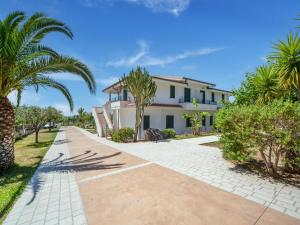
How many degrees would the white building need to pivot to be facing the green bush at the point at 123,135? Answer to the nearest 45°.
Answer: approximately 90° to its right

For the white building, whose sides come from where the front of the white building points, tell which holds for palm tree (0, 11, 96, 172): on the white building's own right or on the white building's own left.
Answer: on the white building's own right

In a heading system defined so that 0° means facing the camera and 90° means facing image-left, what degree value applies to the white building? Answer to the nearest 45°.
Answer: approximately 315°

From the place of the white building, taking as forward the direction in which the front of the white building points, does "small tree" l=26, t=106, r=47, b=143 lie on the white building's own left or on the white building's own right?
on the white building's own right

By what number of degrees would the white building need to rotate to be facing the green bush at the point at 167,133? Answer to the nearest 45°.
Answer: approximately 45° to its right

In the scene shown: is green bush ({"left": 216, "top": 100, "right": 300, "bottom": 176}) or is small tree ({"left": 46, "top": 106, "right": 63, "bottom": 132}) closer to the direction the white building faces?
the green bush

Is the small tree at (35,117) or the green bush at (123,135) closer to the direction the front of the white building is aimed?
the green bush

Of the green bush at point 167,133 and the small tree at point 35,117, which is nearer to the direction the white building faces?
the green bush
